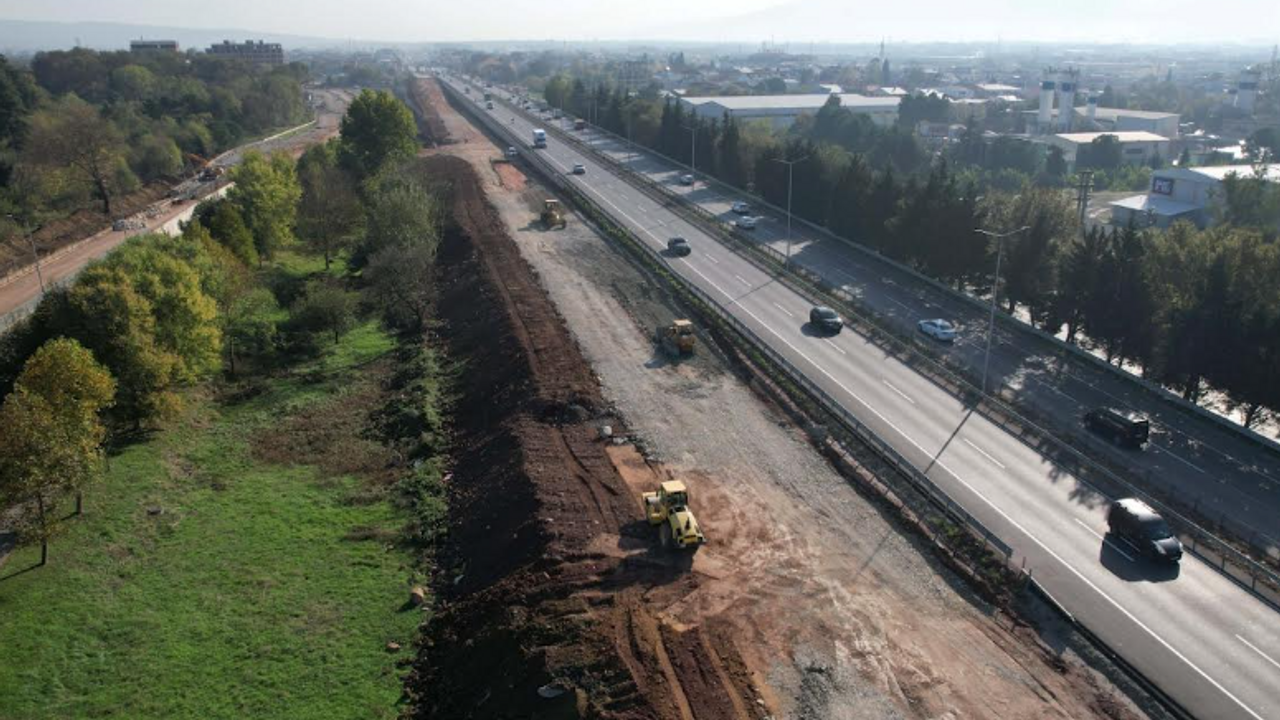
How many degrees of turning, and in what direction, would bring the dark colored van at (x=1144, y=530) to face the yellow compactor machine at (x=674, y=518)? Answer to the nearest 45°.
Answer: approximately 90° to its right

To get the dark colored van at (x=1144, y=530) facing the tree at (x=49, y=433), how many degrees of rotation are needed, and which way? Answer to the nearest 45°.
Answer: approximately 90° to its right

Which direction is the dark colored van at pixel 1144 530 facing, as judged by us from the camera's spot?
facing the viewer and to the right of the viewer

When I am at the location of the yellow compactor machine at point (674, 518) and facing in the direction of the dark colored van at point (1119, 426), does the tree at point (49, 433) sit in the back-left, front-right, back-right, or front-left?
back-left

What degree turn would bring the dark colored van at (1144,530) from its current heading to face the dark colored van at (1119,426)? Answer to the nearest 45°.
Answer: approximately 135° to its left
